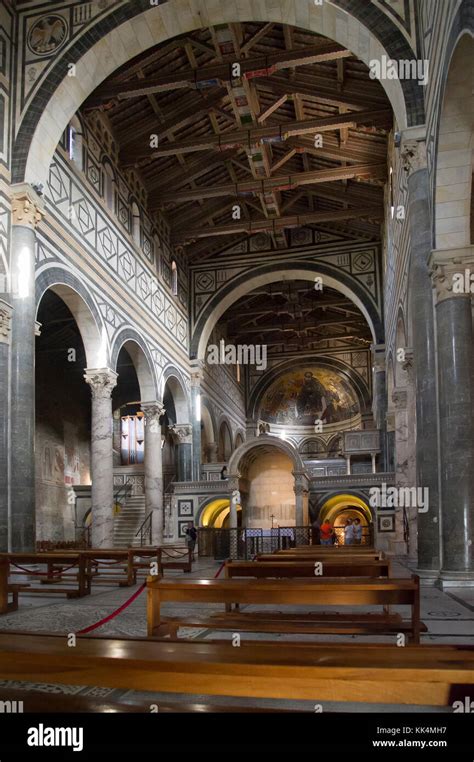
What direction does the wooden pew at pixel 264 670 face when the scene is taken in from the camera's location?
facing away from the viewer

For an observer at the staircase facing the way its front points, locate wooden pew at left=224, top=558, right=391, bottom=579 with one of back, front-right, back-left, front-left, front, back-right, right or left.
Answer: front

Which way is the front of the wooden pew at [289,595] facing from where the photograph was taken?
facing away from the viewer

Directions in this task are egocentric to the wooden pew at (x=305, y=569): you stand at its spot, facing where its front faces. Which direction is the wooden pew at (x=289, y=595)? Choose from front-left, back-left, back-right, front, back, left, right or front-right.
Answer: back

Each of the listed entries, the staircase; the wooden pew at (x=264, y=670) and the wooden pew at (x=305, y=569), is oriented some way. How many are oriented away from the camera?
2

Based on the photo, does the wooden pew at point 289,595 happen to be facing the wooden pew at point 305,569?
yes

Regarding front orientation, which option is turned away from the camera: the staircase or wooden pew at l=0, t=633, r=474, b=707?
the wooden pew

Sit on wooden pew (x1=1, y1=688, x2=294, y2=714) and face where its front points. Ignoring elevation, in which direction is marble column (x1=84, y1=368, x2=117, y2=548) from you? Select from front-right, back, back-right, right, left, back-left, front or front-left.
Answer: front

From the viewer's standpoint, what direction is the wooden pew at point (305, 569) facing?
away from the camera

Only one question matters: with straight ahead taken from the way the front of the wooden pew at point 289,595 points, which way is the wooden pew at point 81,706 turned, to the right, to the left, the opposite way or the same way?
the same way

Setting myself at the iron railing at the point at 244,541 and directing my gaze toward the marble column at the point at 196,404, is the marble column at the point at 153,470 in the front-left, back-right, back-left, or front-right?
front-left

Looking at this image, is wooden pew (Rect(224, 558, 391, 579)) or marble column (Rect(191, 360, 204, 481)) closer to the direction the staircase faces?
the wooden pew

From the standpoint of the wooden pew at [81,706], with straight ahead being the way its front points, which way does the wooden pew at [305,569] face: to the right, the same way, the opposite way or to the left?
the same way

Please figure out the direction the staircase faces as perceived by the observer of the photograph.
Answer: facing the viewer

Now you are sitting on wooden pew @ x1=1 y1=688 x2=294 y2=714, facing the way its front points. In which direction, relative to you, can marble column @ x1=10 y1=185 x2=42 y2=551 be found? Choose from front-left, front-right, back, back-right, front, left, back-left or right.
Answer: front
